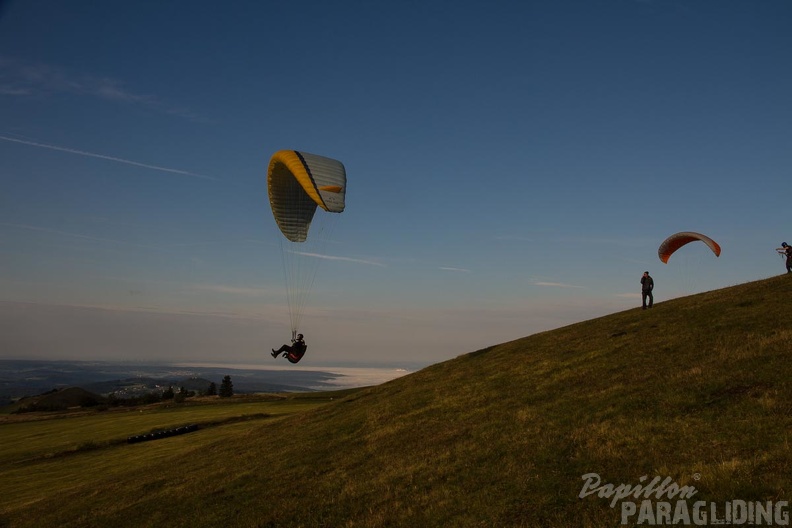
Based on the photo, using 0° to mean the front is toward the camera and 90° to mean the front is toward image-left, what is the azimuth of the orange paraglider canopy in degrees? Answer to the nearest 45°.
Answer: approximately 45°

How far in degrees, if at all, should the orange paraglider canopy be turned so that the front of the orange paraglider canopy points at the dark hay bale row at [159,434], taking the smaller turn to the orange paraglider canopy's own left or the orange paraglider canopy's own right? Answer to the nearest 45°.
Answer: approximately 45° to the orange paraglider canopy's own right

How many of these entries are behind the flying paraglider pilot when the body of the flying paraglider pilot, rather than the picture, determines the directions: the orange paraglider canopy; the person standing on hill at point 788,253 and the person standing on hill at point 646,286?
3

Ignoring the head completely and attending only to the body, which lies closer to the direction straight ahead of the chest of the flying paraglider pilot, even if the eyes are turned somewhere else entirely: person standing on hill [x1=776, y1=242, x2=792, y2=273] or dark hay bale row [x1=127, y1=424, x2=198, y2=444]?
the dark hay bale row

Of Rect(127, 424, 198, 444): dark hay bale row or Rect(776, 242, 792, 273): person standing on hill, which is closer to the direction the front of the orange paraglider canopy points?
the dark hay bale row

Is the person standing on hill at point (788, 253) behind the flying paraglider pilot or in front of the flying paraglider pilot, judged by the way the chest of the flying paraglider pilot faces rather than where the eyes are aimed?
behind

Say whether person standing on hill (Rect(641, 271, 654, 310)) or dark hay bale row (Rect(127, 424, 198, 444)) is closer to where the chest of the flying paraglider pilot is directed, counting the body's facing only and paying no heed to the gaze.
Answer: the dark hay bale row

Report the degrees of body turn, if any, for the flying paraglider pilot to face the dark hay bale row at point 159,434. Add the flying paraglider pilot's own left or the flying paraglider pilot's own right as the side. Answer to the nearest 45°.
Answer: approximately 45° to the flying paraglider pilot's own right

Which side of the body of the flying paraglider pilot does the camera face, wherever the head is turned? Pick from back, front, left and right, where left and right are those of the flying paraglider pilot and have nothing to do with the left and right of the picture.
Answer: left
